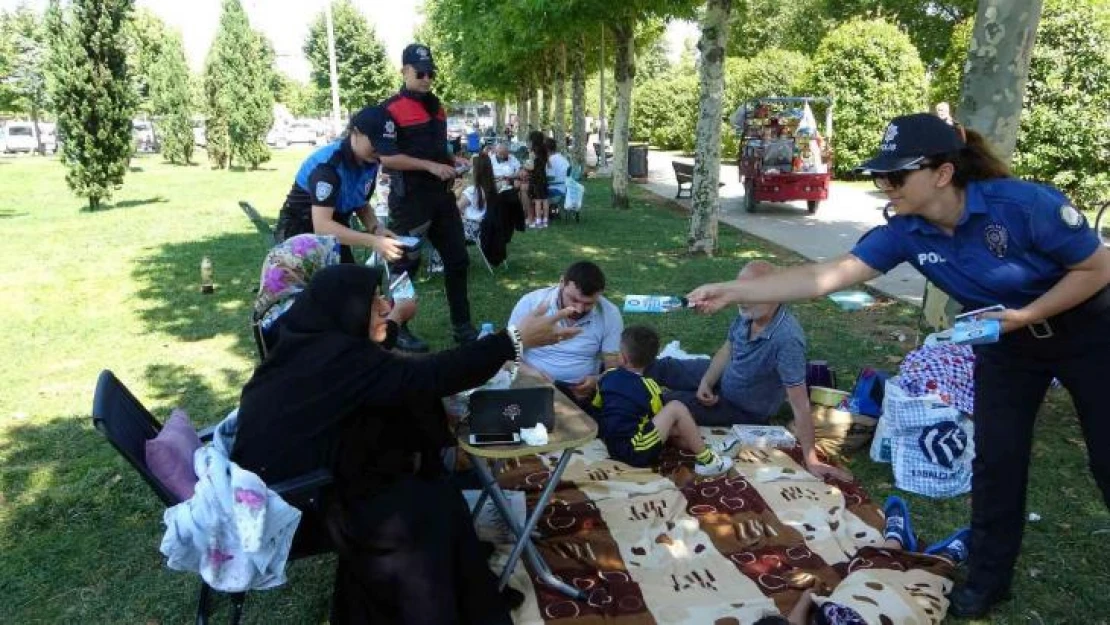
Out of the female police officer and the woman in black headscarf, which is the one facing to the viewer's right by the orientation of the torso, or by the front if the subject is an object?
the woman in black headscarf

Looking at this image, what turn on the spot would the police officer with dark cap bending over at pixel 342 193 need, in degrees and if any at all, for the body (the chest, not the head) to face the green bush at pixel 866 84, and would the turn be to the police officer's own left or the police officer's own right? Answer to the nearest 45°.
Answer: approximately 90° to the police officer's own left

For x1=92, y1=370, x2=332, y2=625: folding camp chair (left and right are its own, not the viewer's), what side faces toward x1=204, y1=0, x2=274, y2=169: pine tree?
left

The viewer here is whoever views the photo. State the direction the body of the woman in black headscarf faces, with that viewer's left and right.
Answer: facing to the right of the viewer

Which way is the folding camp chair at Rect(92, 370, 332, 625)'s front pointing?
to the viewer's right

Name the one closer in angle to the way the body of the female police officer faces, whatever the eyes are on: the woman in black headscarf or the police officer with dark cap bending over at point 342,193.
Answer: the woman in black headscarf

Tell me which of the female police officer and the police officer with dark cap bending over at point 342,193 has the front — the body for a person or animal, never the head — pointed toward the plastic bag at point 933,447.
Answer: the police officer with dark cap bending over

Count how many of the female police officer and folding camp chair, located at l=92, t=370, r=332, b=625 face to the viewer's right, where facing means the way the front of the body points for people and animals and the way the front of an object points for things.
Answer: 1

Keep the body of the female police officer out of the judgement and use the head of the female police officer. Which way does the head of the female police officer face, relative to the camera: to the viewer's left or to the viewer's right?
to the viewer's left

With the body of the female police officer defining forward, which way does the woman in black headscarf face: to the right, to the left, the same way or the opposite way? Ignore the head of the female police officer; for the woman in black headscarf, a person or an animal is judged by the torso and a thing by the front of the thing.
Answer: the opposite way

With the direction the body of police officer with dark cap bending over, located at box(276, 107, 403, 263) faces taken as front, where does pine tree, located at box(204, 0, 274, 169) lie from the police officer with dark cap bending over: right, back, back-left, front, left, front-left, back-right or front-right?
back-left
